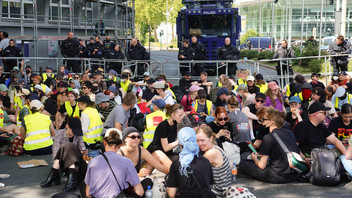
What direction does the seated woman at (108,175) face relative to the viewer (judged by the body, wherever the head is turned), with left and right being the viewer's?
facing away from the viewer

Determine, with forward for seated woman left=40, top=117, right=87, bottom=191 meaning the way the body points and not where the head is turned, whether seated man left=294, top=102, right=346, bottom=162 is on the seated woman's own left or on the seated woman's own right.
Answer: on the seated woman's own left

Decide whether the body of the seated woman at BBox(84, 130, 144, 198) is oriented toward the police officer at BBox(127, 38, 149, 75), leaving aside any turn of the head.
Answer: yes

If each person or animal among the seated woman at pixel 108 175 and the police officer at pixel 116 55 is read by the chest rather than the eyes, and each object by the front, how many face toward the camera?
1

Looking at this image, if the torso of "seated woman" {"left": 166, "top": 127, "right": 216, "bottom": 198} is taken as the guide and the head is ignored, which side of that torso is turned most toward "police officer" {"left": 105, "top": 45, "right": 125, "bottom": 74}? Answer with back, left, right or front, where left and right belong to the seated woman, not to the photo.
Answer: front

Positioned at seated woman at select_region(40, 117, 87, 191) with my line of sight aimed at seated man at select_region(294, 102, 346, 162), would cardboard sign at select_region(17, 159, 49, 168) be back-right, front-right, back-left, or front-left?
back-left

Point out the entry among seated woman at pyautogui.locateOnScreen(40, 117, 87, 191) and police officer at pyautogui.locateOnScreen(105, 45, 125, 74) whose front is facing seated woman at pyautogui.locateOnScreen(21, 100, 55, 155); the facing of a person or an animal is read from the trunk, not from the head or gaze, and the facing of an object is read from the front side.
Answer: the police officer

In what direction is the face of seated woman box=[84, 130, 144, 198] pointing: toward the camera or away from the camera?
away from the camera
